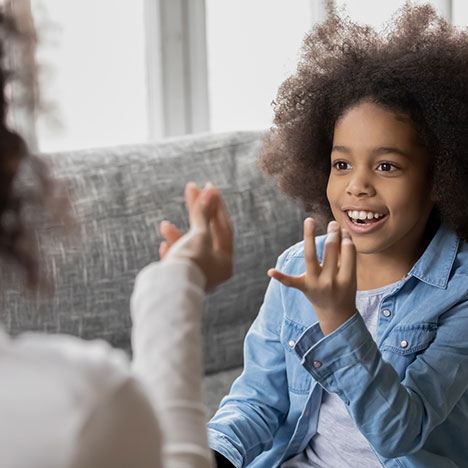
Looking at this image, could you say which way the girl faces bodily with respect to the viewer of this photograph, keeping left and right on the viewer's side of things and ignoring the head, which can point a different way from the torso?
facing the viewer and to the left of the viewer

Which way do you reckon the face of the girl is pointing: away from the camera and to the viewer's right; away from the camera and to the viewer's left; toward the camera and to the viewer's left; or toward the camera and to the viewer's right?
toward the camera and to the viewer's left

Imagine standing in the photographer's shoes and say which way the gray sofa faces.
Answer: facing the viewer
